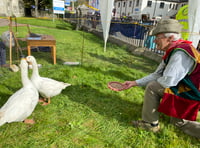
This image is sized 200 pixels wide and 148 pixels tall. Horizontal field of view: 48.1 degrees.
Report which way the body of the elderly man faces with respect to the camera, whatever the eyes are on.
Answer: to the viewer's left

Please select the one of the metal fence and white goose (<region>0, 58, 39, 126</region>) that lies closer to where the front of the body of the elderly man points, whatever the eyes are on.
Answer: the white goose

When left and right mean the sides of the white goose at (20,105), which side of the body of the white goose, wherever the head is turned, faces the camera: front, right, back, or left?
right

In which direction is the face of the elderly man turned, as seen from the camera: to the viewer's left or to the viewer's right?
to the viewer's left
